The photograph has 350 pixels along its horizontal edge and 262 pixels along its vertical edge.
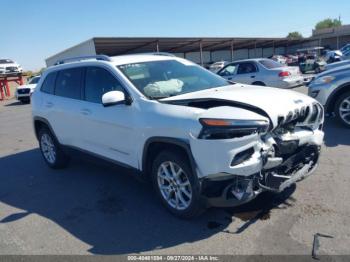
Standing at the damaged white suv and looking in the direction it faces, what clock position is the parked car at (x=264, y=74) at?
The parked car is roughly at 8 o'clock from the damaged white suv.

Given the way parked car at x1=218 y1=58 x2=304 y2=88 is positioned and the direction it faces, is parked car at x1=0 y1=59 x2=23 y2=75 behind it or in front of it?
in front

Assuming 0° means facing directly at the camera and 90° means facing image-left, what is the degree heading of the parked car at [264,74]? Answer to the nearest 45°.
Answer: approximately 135°

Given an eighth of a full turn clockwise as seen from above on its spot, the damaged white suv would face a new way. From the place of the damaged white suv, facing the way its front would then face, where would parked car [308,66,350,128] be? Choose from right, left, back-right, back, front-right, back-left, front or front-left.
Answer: back-left

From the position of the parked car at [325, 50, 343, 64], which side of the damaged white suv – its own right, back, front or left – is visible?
left

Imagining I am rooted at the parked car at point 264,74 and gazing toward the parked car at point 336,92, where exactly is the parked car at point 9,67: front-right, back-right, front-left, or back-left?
back-right

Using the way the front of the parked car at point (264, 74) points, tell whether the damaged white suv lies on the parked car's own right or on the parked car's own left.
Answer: on the parked car's own left

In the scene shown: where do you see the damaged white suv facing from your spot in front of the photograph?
facing the viewer and to the right of the viewer

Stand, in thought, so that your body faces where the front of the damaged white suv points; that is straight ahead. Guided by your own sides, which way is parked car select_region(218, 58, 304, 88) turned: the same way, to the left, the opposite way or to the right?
the opposite way

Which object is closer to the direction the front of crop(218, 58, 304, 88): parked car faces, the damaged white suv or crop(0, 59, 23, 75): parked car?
the parked car

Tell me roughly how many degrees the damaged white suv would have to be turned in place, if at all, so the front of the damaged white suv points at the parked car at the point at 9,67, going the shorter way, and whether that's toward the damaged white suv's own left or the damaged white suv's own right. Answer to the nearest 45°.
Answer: approximately 180°
